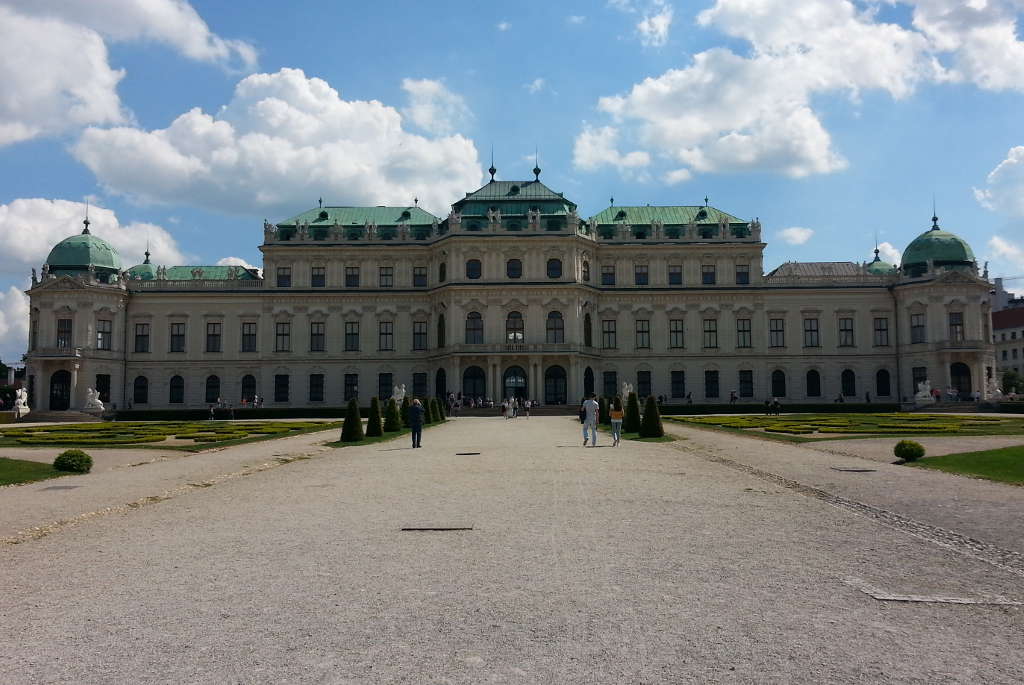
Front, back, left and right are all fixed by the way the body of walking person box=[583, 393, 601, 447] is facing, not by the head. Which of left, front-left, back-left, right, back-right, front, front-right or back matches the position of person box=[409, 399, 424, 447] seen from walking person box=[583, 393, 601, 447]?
left

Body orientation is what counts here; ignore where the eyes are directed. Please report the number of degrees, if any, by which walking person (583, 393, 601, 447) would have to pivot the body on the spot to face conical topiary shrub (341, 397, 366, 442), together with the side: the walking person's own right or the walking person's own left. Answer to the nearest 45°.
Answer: approximately 90° to the walking person's own left

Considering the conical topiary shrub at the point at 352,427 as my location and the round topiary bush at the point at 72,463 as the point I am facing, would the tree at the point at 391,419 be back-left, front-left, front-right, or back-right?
back-right

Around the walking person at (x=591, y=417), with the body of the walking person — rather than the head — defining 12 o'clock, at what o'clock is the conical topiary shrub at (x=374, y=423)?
The conical topiary shrub is roughly at 10 o'clock from the walking person.

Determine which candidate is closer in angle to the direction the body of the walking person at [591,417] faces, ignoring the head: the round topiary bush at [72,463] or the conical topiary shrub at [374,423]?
the conical topiary shrub

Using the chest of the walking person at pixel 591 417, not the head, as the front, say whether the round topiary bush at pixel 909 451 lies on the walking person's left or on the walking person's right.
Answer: on the walking person's right

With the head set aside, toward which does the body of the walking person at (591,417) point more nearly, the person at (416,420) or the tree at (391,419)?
the tree

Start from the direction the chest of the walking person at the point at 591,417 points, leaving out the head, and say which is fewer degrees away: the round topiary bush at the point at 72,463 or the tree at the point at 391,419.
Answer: the tree

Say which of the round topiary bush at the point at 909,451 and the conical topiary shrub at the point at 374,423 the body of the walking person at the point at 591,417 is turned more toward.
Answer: the conical topiary shrub

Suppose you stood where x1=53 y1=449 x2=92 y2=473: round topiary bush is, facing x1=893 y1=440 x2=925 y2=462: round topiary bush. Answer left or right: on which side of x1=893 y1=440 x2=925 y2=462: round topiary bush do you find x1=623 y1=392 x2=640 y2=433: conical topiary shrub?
left

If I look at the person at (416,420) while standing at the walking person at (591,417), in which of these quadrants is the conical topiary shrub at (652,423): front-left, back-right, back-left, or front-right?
back-right

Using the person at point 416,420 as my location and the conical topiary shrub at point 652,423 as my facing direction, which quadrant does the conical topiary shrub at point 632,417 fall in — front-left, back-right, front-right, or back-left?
front-left

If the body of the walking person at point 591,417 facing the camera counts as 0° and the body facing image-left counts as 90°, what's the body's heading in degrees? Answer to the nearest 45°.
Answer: approximately 180°

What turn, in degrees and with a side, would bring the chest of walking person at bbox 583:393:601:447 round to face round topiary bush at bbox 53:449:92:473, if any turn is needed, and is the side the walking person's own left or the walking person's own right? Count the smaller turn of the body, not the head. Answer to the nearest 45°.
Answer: approximately 135° to the walking person's own left
